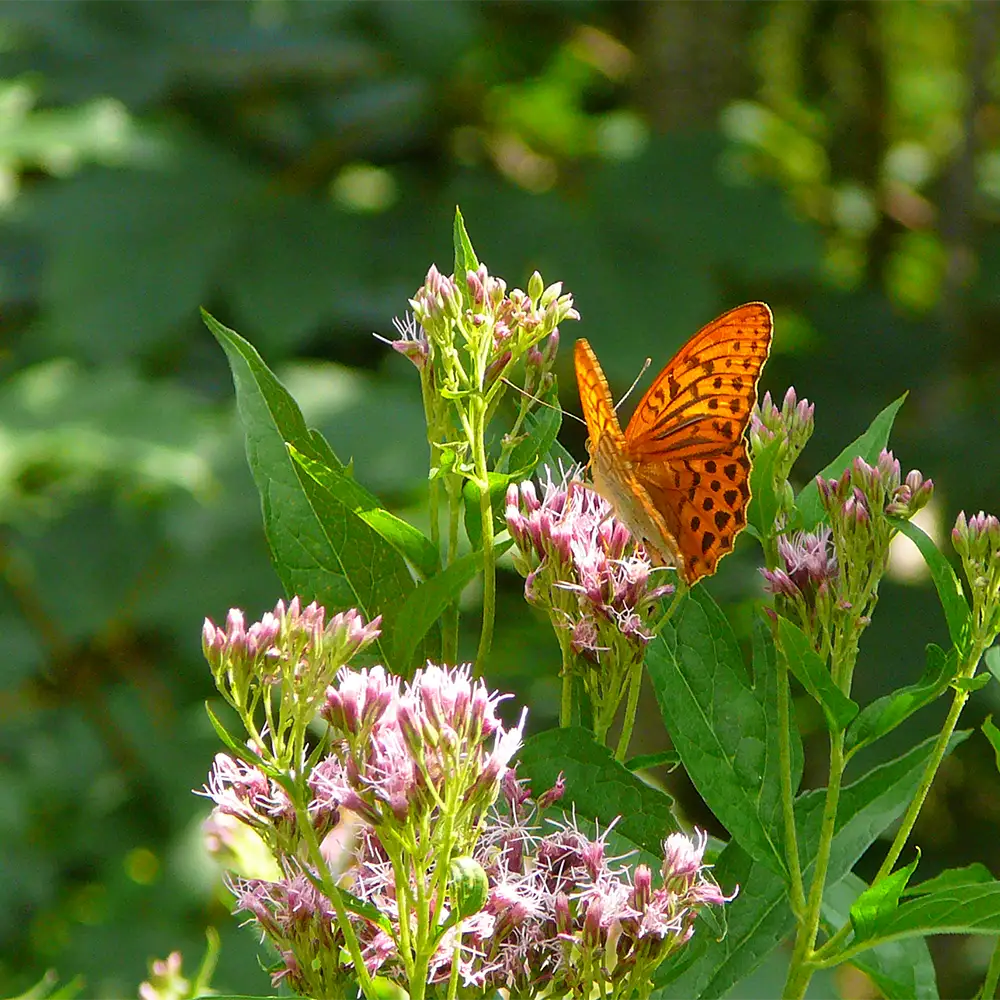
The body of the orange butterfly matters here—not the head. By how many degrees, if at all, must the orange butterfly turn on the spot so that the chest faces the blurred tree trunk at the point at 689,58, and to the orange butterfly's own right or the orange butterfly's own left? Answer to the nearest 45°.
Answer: approximately 45° to the orange butterfly's own right

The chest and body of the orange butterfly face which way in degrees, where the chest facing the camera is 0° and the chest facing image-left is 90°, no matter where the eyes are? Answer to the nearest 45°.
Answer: approximately 135°
